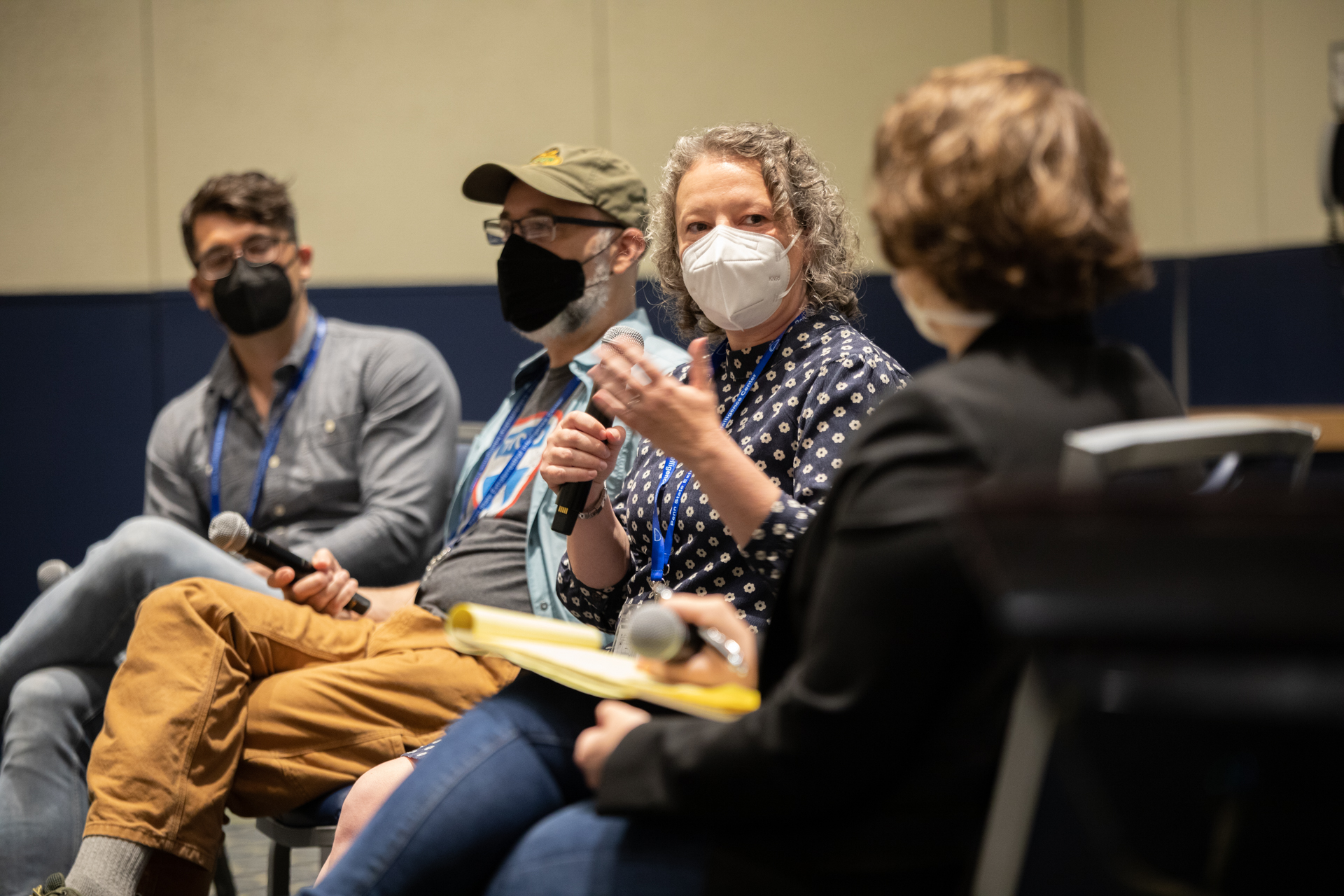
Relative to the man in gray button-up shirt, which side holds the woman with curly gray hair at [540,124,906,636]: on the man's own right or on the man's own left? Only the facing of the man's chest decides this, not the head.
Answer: on the man's own left

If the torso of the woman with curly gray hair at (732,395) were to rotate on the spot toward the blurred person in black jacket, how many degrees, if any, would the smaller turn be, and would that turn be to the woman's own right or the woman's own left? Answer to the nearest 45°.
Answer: approximately 45° to the woman's own left

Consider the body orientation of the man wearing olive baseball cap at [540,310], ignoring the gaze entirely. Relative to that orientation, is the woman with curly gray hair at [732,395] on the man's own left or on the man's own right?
on the man's own left

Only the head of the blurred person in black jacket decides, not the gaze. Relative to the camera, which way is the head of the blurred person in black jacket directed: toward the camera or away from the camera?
away from the camera

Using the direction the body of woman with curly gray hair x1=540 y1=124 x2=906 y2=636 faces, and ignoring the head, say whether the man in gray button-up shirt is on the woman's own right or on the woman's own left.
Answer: on the woman's own right
